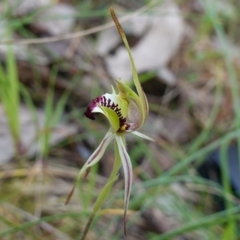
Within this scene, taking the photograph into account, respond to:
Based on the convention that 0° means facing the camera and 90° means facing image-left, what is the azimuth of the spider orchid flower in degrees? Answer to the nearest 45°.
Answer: approximately 90°

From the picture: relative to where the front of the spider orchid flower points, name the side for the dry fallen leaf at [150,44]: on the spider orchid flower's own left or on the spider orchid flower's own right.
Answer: on the spider orchid flower's own right
